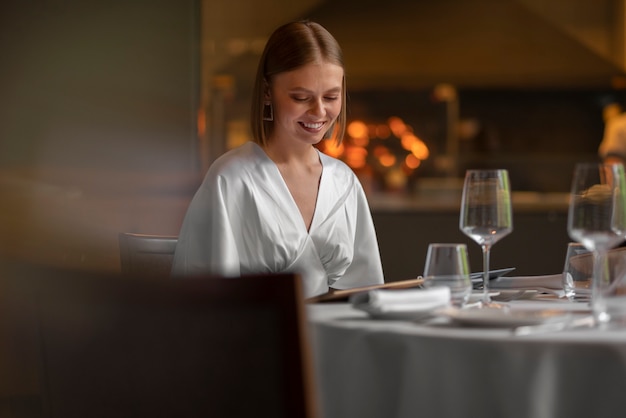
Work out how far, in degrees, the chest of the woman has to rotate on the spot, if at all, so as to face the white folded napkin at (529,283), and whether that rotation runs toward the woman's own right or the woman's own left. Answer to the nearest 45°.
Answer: approximately 45° to the woman's own left

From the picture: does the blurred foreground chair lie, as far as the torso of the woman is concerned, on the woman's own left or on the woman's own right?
on the woman's own right

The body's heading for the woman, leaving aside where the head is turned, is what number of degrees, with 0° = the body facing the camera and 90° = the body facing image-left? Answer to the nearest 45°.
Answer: approximately 315°
